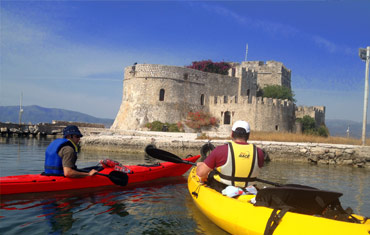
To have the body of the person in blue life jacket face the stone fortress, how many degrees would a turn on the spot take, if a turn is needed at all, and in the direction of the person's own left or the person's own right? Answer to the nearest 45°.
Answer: approximately 45° to the person's own left

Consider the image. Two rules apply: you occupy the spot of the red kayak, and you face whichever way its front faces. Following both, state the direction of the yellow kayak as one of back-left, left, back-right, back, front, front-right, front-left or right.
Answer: front-right

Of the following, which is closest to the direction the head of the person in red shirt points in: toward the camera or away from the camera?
away from the camera

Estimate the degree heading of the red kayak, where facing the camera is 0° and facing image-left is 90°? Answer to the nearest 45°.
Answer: approximately 270°

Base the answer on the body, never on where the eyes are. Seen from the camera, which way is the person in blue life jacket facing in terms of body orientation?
to the viewer's right

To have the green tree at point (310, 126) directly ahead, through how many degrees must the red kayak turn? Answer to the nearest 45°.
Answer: approximately 45° to its left

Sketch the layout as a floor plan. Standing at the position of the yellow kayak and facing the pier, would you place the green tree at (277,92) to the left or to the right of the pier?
right

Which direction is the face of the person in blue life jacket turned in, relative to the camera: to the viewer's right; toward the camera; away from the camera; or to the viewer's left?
to the viewer's right

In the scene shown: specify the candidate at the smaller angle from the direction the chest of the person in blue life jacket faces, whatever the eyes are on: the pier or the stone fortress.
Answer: the stone fortress
